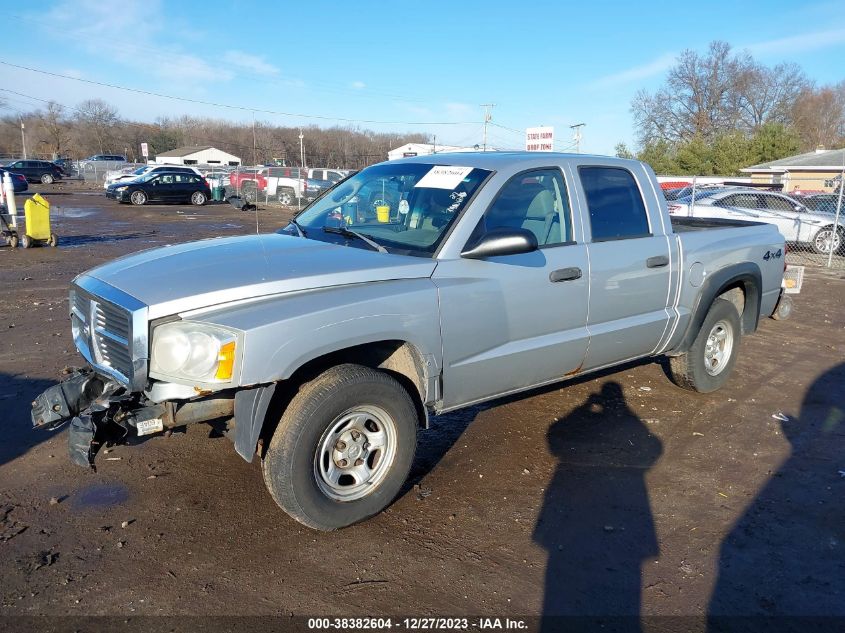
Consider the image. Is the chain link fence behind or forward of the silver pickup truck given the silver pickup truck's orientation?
behind

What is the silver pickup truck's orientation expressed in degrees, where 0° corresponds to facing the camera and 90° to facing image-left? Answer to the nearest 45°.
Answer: approximately 45°

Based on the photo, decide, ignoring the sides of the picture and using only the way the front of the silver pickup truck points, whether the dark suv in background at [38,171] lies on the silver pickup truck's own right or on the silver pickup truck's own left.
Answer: on the silver pickup truck's own right

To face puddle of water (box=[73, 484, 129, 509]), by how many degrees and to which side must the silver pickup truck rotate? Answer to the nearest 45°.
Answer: approximately 45° to its right

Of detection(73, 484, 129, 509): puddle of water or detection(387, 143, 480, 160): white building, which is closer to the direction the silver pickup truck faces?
the puddle of water

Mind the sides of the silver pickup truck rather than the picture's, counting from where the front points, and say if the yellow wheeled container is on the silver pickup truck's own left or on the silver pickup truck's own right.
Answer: on the silver pickup truck's own right

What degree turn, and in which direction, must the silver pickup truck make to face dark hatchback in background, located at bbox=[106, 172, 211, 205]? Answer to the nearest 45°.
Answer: approximately 135° to its right

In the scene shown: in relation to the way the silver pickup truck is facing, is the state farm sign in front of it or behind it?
behind
